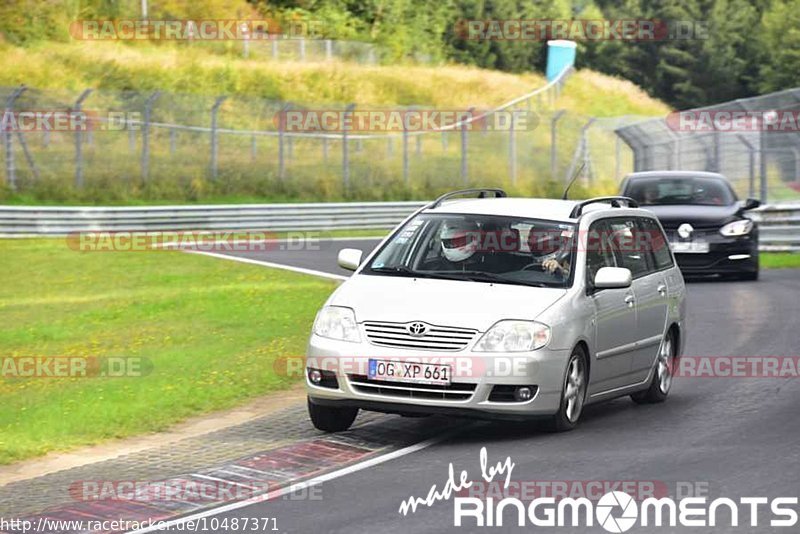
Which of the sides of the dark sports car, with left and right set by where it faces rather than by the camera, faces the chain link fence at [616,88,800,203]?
back

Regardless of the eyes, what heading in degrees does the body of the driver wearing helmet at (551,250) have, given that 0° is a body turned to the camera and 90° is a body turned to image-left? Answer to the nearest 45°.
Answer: approximately 45°

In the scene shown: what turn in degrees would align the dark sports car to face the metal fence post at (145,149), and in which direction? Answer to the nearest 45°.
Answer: approximately 135° to its right

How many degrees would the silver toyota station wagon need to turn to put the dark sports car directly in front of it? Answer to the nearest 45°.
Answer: approximately 135° to its right

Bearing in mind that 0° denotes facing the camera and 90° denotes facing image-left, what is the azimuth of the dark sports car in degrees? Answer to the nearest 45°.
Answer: approximately 0°

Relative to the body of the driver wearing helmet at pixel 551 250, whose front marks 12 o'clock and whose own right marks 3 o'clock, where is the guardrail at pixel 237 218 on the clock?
The guardrail is roughly at 4 o'clock from the driver wearing helmet.
